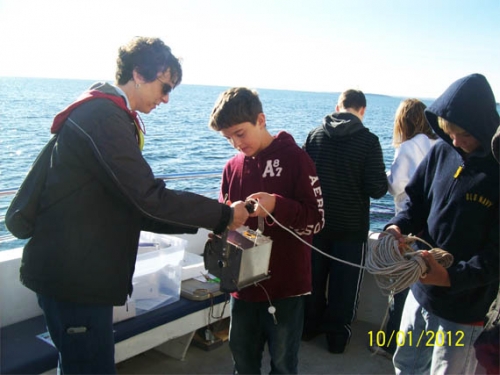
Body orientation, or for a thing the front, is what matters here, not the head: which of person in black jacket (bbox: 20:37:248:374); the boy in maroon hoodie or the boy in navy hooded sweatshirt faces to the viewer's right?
the person in black jacket

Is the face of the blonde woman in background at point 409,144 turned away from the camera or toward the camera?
away from the camera

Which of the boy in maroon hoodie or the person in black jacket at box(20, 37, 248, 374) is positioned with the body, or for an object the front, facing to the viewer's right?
the person in black jacket

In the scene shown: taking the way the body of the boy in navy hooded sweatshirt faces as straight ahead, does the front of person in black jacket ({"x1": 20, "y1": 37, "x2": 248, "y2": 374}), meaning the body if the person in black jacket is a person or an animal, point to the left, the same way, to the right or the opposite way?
the opposite way

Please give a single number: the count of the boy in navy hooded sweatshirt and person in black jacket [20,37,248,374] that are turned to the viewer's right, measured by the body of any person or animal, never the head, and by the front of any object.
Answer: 1

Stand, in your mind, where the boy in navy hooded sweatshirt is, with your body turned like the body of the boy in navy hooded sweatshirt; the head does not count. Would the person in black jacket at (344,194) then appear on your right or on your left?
on your right

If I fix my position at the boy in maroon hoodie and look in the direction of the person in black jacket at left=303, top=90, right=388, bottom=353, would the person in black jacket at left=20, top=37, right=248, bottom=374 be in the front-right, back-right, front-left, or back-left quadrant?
back-left

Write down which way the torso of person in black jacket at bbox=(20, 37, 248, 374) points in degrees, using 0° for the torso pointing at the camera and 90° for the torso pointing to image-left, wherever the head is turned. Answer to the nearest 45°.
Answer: approximately 270°

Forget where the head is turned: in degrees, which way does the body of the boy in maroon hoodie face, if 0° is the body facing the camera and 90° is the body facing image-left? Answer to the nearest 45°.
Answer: approximately 45°

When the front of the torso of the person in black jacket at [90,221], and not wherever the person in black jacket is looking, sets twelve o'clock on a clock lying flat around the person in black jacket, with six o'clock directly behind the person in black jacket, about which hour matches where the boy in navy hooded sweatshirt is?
The boy in navy hooded sweatshirt is roughly at 12 o'clock from the person in black jacket.

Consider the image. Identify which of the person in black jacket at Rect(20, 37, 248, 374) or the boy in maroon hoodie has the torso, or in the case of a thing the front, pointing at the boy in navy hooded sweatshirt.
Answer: the person in black jacket
